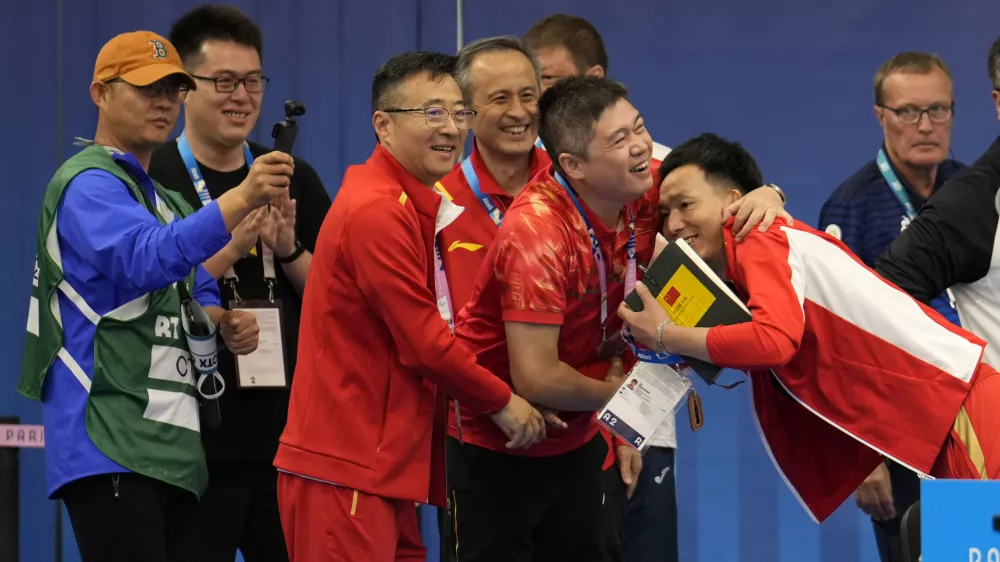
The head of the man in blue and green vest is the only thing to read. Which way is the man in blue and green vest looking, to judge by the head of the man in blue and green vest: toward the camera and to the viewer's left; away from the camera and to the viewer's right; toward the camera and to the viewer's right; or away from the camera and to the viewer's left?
toward the camera and to the viewer's right

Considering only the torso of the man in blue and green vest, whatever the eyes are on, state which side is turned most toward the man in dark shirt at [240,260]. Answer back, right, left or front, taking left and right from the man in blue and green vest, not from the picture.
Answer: left

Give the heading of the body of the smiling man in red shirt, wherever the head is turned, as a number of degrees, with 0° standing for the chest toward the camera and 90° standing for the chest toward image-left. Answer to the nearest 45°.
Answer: approximately 315°

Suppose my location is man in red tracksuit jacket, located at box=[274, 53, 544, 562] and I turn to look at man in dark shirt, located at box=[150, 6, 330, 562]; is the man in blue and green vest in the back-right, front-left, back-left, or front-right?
front-left

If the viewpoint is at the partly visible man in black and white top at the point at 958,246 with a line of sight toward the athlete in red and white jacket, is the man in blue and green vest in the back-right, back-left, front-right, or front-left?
front-right

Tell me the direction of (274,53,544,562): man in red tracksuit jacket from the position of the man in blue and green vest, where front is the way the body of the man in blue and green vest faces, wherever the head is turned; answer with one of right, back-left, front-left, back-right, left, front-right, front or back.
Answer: front

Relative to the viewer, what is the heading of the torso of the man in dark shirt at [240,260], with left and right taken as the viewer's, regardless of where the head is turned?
facing the viewer and to the right of the viewer

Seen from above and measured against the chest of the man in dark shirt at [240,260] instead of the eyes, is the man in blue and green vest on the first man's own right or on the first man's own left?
on the first man's own right

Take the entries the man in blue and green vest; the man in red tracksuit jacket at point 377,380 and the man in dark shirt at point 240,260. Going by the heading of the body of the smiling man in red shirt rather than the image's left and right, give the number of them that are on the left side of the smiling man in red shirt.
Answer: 0

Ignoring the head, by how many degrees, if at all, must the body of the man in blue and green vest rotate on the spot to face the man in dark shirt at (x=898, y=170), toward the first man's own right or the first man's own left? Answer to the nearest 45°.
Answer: approximately 45° to the first man's own left

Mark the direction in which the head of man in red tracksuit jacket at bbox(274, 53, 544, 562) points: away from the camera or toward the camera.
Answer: toward the camera

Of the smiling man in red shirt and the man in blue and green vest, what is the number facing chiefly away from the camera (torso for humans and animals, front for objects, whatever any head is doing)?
0

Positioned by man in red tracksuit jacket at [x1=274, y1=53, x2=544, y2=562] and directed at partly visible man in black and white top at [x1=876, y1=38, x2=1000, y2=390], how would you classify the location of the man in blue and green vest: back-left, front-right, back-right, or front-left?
back-left
